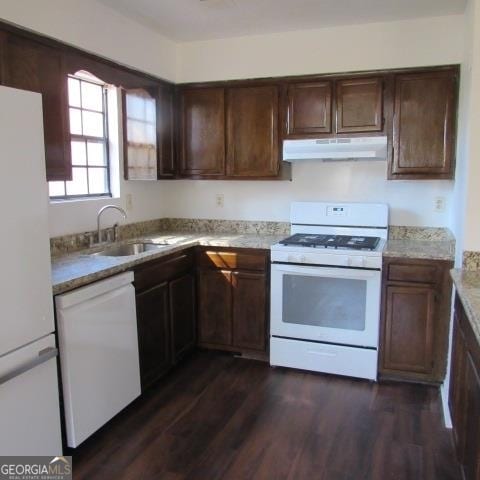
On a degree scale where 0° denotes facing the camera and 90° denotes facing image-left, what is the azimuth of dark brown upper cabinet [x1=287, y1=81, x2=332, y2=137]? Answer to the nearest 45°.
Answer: approximately 0°

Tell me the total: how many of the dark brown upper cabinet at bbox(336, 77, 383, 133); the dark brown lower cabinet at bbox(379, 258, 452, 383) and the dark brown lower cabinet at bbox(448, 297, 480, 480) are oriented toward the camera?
2

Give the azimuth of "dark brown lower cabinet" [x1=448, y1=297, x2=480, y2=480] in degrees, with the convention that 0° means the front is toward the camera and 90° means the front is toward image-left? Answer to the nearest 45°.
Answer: approximately 90°

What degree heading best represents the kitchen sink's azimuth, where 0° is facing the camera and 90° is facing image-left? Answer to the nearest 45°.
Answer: approximately 315°

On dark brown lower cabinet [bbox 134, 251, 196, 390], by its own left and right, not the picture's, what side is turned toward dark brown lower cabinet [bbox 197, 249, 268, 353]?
left

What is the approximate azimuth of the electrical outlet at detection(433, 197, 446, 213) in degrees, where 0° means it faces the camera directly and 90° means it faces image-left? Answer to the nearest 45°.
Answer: approximately 0°

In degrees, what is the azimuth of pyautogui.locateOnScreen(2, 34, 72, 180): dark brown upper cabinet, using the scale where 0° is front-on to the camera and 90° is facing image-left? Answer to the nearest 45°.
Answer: approximately 315°

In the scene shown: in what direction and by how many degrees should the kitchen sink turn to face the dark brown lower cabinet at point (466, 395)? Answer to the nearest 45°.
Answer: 0° — it already faces it

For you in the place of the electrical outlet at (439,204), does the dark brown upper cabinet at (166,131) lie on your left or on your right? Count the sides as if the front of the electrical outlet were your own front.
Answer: on your right

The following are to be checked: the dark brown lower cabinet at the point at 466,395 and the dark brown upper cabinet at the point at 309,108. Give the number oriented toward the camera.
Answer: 1

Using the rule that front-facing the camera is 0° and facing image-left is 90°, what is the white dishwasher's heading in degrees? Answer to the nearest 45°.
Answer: approximately 315°

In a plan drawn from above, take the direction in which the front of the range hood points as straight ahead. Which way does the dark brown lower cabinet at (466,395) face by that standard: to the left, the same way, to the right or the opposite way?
to the right
